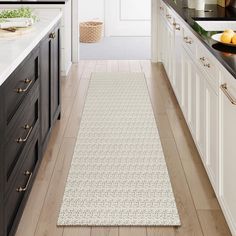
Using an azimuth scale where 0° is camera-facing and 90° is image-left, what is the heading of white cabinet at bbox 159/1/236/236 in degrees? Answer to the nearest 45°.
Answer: approximately 90°

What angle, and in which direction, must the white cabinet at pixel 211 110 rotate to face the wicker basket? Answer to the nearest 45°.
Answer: approximately 90° to its right
